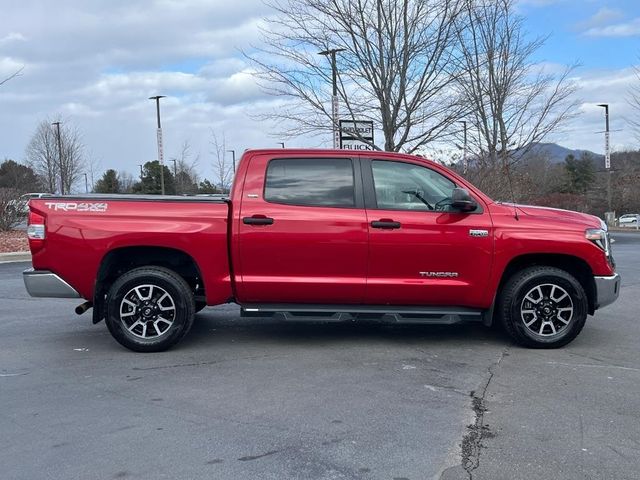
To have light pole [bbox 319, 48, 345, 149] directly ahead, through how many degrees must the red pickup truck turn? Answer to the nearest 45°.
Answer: approximately 90° to its left

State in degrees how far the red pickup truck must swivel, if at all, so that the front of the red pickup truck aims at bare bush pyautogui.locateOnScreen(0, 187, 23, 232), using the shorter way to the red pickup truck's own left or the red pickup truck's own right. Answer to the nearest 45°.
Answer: approximately 135° to the red pickup truck's own left

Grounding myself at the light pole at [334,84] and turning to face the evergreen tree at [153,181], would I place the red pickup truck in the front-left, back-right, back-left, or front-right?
back-left

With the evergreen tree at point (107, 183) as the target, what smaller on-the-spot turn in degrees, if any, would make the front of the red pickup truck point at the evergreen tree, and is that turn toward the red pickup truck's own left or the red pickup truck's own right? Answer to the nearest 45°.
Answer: approximately 90° to the red pickup truck's own left

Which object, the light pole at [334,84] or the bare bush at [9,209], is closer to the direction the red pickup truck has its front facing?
the light pole

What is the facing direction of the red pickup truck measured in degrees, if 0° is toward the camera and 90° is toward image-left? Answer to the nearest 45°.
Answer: approximately 270°

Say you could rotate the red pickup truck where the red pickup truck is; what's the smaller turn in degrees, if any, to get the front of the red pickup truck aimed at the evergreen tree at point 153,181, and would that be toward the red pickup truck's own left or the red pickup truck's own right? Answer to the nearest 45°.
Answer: approximately 90° to the red pickup truck's own left
